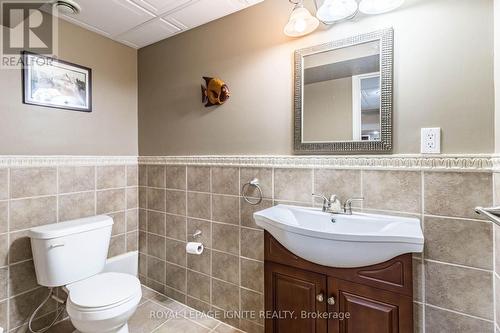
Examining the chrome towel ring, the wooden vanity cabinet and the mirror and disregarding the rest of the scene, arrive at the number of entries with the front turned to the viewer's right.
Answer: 0

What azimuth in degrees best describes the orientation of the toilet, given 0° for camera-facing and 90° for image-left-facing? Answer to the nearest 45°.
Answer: approximately 315°

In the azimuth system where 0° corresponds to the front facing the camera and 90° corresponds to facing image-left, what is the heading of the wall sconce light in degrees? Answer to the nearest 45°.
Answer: approximately 45°

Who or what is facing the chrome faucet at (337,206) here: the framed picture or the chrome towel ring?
the framed picture

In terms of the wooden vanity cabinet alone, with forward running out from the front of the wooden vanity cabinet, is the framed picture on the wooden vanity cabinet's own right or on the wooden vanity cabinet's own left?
on the wooden vanity cabinet's own right

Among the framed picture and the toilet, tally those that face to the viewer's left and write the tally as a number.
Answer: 0

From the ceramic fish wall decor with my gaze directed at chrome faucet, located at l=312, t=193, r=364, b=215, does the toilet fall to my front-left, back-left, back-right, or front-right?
back-right

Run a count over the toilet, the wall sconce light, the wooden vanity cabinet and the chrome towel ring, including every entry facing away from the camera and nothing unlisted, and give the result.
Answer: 0

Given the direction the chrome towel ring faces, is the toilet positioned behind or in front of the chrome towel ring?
in front

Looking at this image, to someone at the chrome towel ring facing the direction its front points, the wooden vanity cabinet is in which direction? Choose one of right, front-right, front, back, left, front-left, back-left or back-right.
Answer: left

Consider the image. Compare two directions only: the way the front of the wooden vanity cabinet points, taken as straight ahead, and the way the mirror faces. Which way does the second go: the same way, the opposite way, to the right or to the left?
the same way
